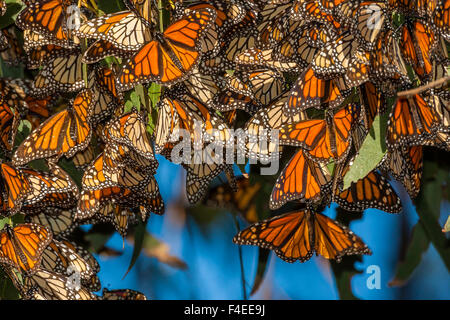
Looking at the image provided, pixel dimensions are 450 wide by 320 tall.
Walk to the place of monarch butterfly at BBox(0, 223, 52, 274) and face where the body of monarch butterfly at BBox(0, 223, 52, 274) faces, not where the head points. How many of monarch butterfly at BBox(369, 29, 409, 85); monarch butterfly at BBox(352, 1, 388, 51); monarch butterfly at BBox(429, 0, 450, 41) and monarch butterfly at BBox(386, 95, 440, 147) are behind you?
4

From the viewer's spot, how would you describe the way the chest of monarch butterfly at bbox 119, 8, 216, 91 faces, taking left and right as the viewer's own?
facing away from the viewer and to the left of the viewer

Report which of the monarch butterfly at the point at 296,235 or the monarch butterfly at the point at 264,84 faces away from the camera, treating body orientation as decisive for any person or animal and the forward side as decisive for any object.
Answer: the monarch butterfly at the point at 296,235

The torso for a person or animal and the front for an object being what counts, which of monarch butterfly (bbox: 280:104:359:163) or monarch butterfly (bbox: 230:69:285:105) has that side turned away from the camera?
monarch butterfly (bbox: 280:104:359:163)

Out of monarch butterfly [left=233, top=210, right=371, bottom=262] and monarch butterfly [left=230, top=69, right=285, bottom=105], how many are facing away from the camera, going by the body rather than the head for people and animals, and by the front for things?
1

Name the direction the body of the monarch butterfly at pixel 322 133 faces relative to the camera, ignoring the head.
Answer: away from the camera

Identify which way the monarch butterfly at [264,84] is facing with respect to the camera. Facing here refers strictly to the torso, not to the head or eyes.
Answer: to the viewer's left

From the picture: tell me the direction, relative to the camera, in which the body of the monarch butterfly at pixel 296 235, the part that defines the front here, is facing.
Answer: away from the camera
